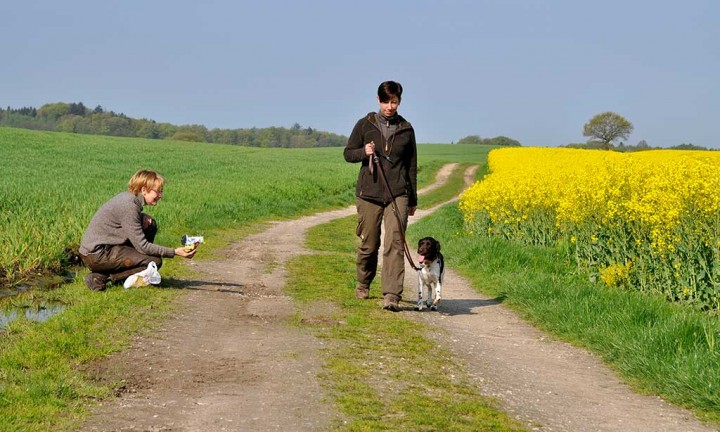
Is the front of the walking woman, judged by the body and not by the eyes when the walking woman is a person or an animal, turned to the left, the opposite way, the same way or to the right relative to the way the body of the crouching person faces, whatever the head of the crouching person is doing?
to the right

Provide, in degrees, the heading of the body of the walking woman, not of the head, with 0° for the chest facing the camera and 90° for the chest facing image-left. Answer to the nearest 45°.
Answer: approximately 0°

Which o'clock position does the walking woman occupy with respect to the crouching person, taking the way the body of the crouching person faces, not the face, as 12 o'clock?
The walking woman is roughly at 1 o'clock from the crouching person.

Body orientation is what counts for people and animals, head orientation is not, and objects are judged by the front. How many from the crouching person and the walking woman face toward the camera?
1

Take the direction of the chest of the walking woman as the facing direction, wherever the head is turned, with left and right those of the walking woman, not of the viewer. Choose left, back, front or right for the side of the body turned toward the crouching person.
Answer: right

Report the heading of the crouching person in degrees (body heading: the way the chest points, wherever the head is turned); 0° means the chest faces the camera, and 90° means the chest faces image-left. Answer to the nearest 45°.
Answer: approximately 270°

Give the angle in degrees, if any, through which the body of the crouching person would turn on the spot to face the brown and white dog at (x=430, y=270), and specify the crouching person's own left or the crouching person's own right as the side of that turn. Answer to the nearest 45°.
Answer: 0° — they already face it

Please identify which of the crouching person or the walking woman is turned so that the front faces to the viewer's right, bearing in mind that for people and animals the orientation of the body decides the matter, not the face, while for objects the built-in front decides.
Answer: the crouching person

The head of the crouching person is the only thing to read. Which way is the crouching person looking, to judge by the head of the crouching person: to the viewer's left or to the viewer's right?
to the viewer's right
